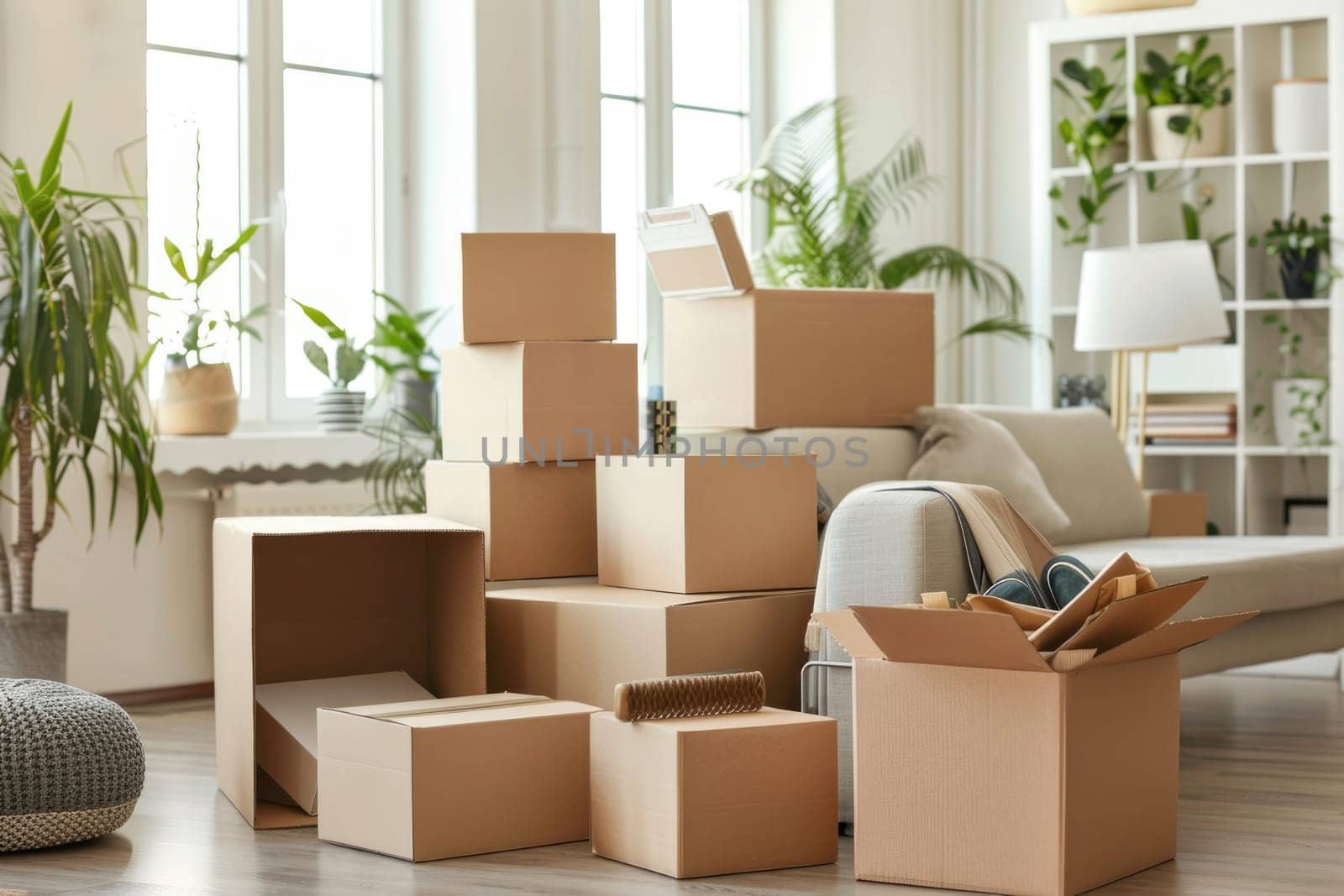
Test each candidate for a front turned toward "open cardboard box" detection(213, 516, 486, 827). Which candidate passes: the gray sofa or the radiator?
the radiator

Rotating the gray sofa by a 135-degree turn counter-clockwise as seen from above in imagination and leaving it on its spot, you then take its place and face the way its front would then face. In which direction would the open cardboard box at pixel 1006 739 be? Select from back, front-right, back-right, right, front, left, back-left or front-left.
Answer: back

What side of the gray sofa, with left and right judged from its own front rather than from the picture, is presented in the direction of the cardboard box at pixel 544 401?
right

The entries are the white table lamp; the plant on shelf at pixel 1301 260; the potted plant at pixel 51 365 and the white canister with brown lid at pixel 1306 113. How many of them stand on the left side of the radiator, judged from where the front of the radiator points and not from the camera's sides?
3

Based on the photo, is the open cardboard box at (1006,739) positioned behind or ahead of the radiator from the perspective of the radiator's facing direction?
ahead

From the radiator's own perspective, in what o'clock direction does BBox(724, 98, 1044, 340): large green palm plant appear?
The large green palm plant is roughly at 8 o'clock from the radiator.

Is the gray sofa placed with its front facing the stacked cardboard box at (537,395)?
no

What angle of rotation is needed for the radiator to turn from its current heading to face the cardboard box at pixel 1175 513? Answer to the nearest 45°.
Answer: approximately 90° to its left

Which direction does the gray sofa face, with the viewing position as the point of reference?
facing the viewer and to the right of the viewer

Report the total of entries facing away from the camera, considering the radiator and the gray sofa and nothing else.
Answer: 0

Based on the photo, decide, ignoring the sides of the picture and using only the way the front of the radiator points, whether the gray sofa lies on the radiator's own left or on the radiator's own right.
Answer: on the radiator's own left

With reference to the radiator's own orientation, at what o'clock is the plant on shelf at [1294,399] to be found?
The plant on shelf is roughly at 9 o'clock from the radiator.

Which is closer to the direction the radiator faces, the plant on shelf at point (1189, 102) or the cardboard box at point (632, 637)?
the cardboard box

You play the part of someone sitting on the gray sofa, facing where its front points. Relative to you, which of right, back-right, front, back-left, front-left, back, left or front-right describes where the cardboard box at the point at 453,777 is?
right

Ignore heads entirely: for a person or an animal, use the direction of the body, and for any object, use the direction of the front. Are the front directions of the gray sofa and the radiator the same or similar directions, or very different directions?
same or similar directions

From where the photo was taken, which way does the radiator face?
toward the camera
